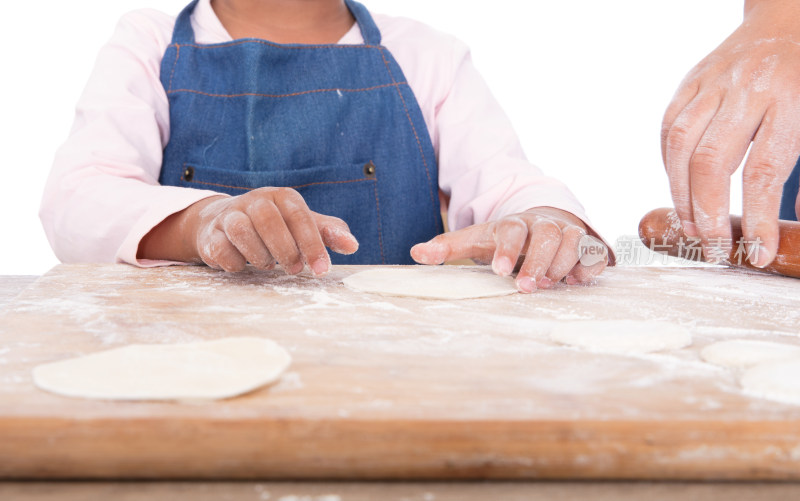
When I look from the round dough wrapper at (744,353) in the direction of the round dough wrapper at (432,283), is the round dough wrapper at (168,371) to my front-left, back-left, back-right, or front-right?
front-left

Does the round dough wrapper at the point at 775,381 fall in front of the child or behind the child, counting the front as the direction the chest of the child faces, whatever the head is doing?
in front

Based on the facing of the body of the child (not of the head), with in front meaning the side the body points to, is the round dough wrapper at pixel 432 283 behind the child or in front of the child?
in front

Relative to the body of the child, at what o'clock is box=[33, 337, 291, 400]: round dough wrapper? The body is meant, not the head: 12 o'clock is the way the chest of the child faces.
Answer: The round dough wrapper is roughly at 12 o'clock from the child.

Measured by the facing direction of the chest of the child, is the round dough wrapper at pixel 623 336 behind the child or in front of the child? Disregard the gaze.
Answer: in front

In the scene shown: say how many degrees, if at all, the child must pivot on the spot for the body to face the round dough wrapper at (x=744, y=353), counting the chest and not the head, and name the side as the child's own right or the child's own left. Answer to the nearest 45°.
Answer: approximately 45° to the child's own left

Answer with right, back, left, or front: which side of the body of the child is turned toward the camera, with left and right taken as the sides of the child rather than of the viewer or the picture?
front
